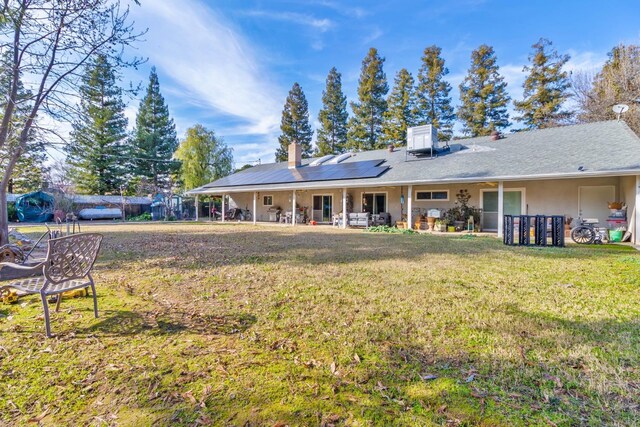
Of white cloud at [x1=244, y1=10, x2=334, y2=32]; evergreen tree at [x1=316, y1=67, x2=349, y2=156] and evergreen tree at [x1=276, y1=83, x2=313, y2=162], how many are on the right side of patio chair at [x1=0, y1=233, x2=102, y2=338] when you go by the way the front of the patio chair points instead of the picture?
3

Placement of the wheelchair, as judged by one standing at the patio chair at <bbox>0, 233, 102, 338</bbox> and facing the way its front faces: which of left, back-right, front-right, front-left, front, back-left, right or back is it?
back-right

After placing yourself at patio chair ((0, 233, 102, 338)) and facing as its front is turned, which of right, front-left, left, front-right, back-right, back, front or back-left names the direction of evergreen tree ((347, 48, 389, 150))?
right

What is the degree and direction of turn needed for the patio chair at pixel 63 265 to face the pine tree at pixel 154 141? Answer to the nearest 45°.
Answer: approximately 45° to its right

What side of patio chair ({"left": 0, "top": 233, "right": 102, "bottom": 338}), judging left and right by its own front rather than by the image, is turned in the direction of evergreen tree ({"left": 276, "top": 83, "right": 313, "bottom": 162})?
right

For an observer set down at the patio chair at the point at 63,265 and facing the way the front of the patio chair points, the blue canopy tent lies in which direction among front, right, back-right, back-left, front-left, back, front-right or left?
front-right

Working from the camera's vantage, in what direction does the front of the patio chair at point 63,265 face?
facing away from the viewer and to the left of the viewer
